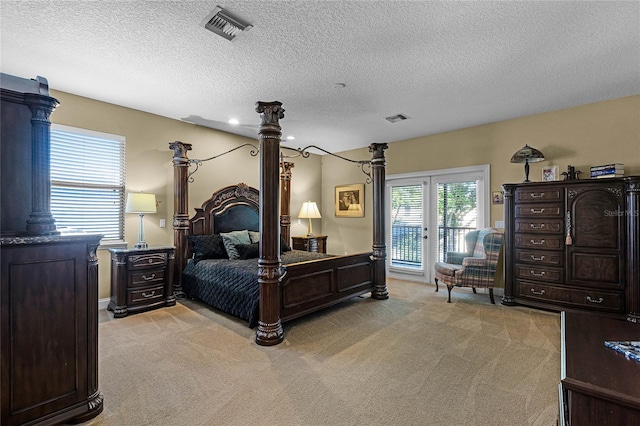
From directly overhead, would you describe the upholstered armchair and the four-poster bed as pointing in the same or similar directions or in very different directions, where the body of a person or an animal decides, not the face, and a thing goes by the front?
very different directions

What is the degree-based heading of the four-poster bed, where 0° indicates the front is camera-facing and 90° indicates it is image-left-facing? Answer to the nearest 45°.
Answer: approximately 315°

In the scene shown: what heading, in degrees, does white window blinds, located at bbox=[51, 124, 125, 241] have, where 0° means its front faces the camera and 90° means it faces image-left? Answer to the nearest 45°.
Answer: approximately 315°

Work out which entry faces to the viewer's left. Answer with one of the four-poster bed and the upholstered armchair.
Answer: the upholstered armchair

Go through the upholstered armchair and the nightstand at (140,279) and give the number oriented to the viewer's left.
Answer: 1

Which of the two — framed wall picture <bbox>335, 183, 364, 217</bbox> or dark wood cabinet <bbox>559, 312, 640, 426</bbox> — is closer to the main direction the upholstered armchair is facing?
the framed wall picture
